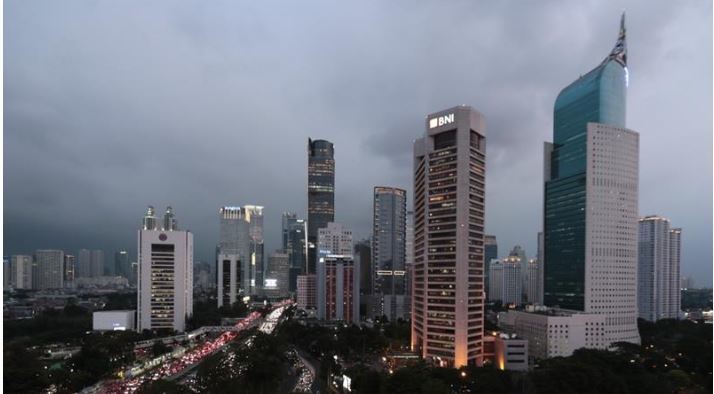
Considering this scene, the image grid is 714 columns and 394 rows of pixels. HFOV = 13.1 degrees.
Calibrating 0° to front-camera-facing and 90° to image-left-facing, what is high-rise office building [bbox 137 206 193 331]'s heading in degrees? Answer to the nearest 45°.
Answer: approximately 0°

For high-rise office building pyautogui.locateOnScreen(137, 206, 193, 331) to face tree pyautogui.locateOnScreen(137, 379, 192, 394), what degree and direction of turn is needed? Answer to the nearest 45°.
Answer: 0° — it already faces it

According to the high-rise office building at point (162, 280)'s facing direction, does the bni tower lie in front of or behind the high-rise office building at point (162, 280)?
in front
